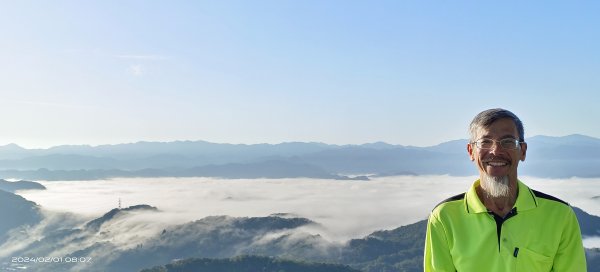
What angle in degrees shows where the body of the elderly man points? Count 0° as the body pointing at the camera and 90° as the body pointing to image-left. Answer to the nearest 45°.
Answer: approximately 0°
